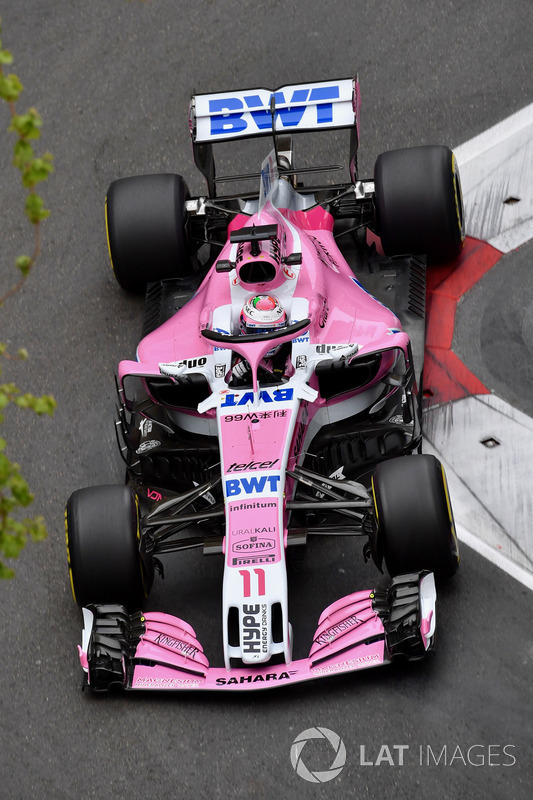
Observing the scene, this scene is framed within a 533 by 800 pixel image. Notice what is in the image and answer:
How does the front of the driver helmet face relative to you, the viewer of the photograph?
facing the viewer

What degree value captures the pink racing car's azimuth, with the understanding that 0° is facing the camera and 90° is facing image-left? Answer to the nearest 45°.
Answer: approximately 0°
